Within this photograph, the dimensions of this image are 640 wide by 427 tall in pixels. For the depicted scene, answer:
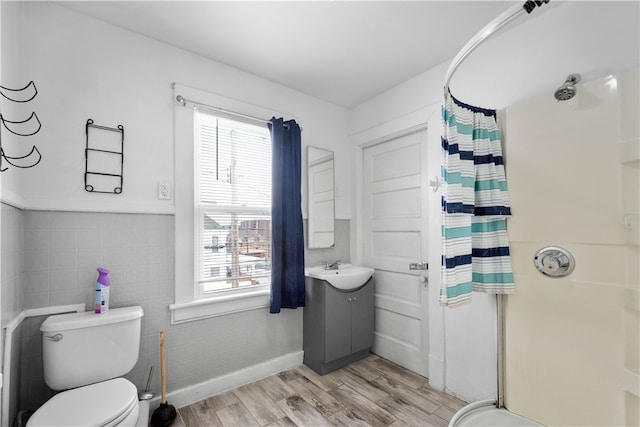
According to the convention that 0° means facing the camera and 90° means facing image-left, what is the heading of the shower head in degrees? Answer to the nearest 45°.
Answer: approximately 45°

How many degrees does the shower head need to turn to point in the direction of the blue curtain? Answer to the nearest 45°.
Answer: approximately 45° to its right

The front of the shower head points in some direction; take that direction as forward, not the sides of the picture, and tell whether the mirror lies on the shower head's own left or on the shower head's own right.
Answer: on the shower head's own right

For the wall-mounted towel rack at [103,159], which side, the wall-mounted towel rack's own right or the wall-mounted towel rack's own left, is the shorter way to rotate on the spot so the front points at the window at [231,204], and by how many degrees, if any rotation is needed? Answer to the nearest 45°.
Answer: approximately 90° to the wall-mounted towel rack's own left

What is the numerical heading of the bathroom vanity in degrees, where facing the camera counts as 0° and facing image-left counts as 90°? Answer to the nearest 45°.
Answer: approximately 315°
